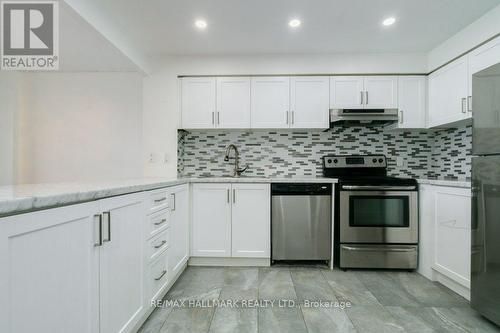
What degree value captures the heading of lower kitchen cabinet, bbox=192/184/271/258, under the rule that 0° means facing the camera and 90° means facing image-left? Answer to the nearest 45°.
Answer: approximately 0°

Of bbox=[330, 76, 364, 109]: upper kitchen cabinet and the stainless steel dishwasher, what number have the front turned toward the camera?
2

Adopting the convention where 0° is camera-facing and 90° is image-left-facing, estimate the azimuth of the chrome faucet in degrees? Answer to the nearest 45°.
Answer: approximately 45°

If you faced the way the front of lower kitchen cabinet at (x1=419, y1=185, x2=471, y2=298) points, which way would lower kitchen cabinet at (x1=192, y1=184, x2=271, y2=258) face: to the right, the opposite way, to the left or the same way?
to the left

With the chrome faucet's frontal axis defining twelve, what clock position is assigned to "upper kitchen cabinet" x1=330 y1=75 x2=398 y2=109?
The upper kitchen cabinet is roughly at 8 o'clock from the chrome faucet.

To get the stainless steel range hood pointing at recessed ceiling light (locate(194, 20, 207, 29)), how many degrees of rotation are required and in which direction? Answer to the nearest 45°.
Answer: approximately 45° to its right

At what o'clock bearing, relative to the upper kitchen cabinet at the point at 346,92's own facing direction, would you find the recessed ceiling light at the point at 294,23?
The recessed ceiling light is roughly at 1 o'clock from the upper kitchen cabinet.

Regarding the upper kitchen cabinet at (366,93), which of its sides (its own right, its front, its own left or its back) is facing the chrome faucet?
right

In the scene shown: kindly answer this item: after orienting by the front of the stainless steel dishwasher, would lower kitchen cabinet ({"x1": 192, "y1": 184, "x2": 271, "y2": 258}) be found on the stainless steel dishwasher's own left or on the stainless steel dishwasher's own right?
on the stainless steel dishwasher's own right
